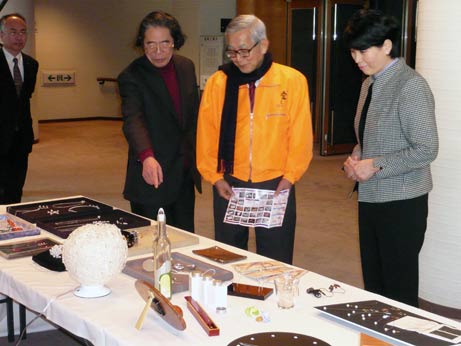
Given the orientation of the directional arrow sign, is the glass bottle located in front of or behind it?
in front

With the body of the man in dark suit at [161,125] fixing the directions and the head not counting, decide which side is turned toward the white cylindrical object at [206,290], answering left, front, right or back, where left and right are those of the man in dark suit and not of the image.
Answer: front

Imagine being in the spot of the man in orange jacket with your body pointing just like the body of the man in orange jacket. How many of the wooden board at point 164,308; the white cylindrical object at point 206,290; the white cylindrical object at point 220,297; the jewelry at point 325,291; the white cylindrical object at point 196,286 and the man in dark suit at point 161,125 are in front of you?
5

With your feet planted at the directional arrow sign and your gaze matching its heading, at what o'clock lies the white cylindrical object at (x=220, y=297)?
The white cylindrical object is roughly at 12 o'clock from the directional arrow sign.

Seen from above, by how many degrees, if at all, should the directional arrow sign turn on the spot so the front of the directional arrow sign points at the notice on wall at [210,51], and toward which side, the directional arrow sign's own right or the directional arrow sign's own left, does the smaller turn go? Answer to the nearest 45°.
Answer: approximately 45° to the directional arrow sign's own left

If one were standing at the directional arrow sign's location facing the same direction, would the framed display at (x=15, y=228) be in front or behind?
in front

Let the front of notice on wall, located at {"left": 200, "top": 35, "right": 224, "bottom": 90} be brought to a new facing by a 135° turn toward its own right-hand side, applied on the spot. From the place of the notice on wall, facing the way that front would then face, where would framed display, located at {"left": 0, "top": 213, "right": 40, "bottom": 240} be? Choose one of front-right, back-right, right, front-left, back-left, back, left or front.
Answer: back-left

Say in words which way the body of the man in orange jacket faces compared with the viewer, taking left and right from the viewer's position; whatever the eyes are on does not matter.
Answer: facing the viewer

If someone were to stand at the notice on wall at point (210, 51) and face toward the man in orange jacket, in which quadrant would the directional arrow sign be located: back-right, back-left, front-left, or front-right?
back-right

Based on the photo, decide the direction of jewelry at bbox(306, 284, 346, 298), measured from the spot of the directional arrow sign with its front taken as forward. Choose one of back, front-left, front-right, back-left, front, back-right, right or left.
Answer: front

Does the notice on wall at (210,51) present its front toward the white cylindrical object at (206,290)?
yes

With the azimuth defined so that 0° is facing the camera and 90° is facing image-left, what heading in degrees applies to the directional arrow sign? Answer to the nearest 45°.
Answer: approximately 0°

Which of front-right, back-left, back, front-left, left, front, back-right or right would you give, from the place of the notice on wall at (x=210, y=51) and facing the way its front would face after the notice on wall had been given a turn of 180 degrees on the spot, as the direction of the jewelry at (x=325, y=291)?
back

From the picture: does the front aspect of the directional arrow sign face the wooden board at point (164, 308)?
yes

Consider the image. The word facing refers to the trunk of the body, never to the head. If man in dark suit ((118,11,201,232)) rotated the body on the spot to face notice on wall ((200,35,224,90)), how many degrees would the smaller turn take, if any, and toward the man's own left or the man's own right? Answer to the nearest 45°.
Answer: approximately 180°
